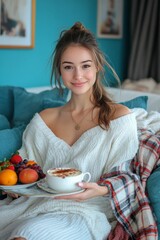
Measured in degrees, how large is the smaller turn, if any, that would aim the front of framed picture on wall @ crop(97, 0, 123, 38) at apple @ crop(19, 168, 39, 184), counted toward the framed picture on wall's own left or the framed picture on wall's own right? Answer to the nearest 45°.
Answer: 0° — it already faces it

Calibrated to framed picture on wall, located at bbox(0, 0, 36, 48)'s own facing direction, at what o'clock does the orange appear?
The orange is roughly at 12 o'clock from the framed picture on wall.

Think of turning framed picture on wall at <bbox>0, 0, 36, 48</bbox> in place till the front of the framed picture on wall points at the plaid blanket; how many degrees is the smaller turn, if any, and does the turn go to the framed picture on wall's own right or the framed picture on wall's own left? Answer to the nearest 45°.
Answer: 0° — it already faces it

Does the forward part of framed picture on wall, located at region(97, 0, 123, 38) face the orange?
yes

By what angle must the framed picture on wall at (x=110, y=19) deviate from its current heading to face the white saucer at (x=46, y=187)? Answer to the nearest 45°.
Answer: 0° — it already faces it

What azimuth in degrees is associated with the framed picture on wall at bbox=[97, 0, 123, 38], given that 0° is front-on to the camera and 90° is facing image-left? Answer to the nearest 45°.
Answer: approximately 0°

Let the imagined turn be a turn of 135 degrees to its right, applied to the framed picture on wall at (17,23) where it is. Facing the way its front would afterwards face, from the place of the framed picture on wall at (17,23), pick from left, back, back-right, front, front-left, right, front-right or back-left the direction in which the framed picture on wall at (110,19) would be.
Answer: right
